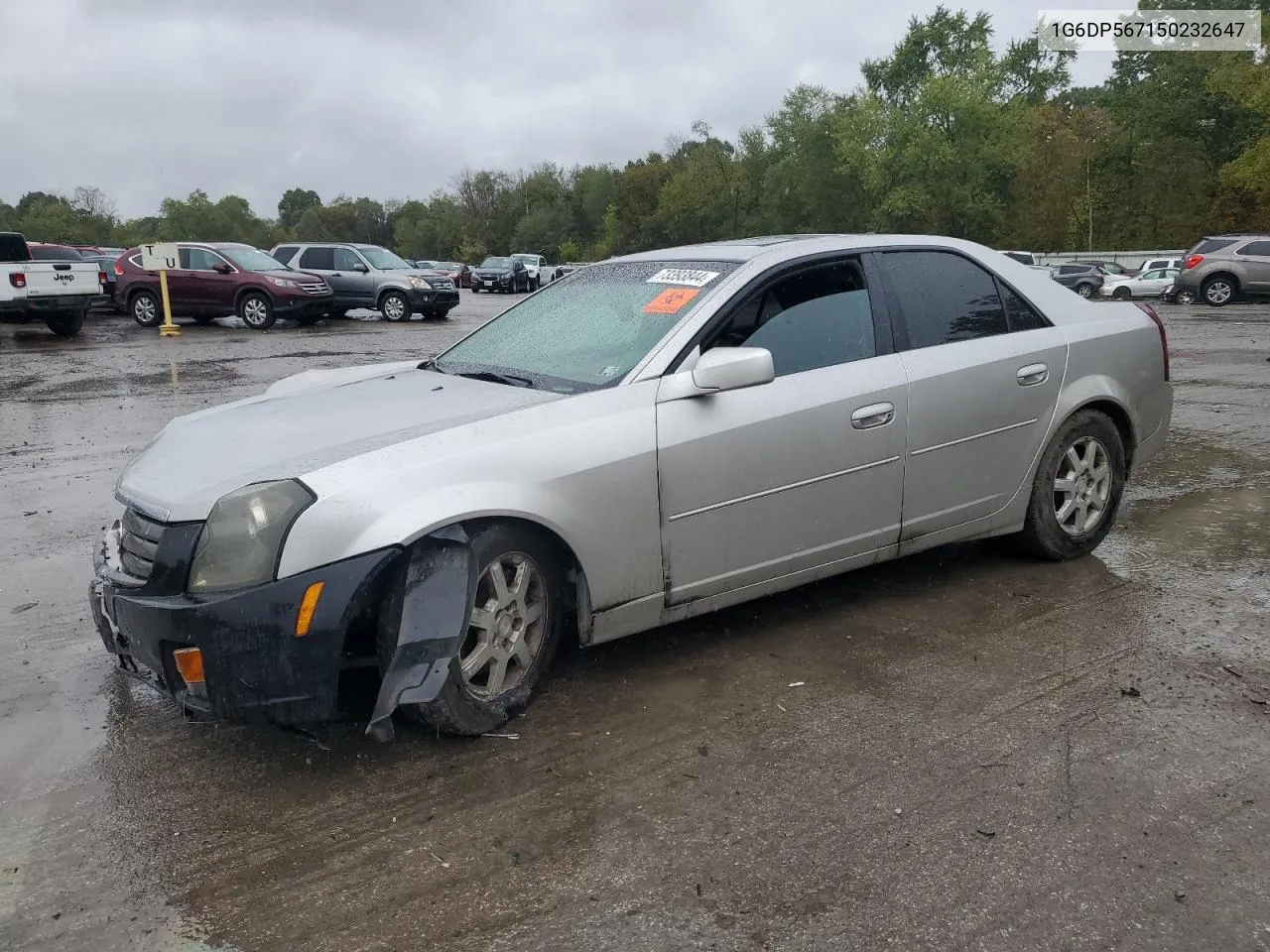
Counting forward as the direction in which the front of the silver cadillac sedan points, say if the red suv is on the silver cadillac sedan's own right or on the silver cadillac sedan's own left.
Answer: on the silver cadillac sedan's own right

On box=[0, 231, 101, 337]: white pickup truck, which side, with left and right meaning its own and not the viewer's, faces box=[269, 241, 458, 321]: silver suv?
right

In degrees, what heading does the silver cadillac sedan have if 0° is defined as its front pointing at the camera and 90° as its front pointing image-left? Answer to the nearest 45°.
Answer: approximately 45°

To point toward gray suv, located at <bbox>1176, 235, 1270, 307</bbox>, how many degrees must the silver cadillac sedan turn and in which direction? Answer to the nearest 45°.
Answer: approximately 180°

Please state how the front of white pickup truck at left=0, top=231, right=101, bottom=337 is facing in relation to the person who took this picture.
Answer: facing away from the viewer and to the left of the viewer

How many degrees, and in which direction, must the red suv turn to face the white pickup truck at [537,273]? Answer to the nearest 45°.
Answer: approximately 90° to its left
